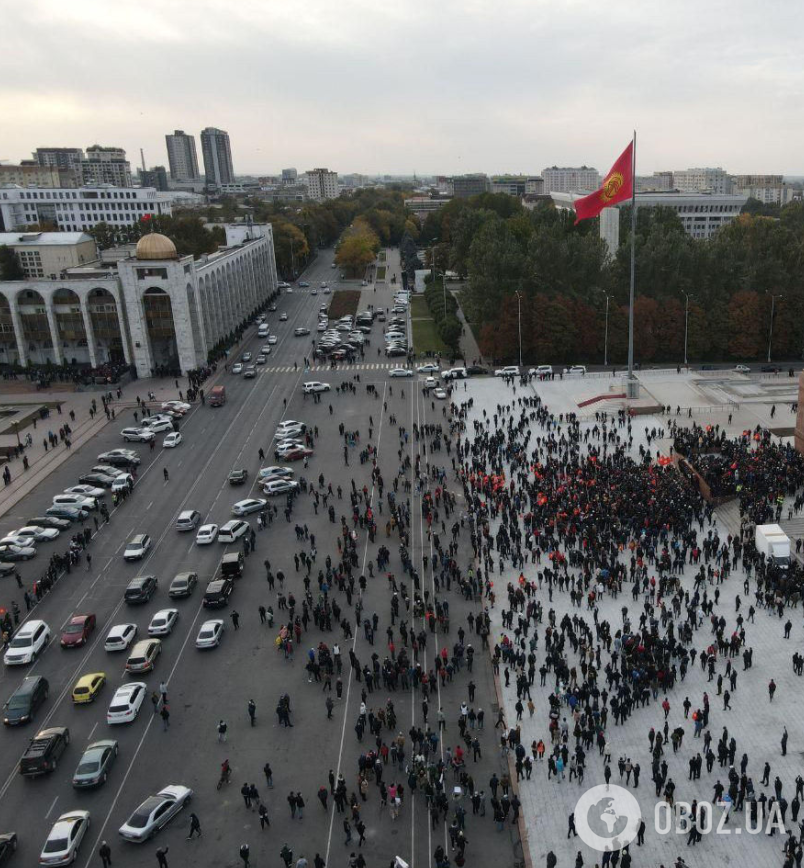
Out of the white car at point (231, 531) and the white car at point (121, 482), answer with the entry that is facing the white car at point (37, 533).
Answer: the white car at point (121, 482)

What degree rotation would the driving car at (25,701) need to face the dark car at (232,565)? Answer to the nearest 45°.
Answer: approximately 180°

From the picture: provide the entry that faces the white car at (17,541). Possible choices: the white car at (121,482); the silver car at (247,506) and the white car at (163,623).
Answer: the white car at (121,482)

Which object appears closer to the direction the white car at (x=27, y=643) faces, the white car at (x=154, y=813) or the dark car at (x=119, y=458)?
the white car

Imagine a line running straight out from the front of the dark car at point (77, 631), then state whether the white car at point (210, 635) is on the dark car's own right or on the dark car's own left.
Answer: on the dark car's own left

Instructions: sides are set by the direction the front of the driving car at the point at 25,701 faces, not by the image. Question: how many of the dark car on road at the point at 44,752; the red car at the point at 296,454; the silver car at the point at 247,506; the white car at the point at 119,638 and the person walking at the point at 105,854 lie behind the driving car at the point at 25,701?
3

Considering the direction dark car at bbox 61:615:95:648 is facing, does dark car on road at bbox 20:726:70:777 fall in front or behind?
in front

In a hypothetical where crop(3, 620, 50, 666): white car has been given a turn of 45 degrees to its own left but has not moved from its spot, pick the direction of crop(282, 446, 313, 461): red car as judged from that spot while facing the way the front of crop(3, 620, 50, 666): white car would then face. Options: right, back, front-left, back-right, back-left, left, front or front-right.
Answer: back-left
